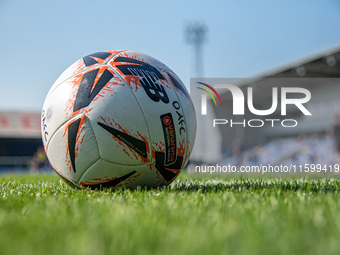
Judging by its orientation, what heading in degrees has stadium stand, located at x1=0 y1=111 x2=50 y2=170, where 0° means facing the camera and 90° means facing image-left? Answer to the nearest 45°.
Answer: approximately 0°
